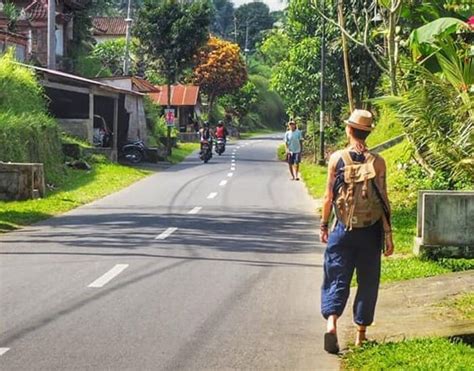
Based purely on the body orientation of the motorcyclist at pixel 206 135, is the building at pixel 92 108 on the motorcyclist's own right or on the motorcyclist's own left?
on the motorcyclist's own left

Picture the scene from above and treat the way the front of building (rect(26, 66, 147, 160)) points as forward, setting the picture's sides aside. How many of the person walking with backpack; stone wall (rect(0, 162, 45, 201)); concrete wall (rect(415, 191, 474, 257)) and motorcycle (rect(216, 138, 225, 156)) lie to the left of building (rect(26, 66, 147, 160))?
1

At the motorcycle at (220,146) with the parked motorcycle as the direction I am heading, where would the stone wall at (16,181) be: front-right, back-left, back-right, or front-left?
front-left

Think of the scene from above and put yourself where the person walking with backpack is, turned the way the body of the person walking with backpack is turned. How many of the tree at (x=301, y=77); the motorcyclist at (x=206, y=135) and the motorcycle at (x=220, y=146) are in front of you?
3

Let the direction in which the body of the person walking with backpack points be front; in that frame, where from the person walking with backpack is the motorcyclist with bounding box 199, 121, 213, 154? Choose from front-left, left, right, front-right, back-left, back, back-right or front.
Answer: front

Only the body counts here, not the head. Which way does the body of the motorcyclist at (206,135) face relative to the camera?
away from the camera

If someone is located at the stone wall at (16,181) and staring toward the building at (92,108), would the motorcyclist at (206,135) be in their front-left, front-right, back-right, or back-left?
front-right

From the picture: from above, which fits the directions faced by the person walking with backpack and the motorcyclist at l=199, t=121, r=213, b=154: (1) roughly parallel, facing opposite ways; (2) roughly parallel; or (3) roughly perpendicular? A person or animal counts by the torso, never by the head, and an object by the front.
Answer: roughly parallel

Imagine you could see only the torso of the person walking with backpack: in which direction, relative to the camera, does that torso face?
away from the camera

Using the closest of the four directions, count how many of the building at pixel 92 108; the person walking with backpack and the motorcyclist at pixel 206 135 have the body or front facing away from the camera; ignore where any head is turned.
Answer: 2

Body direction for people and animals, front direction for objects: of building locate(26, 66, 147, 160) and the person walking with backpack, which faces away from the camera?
the person walking with backpack

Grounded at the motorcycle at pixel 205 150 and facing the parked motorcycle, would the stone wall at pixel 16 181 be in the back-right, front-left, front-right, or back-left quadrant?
front-left

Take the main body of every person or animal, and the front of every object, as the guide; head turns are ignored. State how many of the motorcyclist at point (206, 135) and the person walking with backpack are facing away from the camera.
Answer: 2

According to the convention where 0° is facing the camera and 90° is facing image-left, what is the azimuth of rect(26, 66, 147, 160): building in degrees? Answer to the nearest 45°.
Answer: approximately 315°
